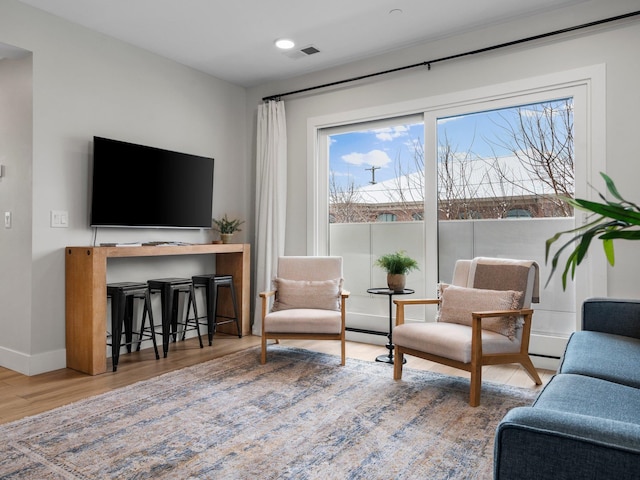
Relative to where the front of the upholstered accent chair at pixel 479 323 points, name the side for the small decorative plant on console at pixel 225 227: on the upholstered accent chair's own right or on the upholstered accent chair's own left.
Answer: on the upholstered accent chair's own right

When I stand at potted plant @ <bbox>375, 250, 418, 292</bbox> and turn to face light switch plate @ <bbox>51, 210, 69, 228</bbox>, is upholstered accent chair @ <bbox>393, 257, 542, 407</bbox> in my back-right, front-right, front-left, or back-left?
back-left

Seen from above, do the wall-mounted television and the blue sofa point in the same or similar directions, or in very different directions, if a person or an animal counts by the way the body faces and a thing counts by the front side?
very different directions

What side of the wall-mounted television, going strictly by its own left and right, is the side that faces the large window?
front

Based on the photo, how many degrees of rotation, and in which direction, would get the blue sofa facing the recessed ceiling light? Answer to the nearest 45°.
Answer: approximately 45° to its right

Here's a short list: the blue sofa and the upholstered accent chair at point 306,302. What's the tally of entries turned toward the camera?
1

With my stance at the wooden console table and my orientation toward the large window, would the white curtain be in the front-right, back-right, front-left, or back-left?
front-left

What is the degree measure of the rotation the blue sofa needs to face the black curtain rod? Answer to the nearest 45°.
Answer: approximately 90° to its right

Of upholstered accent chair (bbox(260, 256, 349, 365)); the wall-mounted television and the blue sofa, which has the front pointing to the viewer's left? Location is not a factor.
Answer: the blue sofa

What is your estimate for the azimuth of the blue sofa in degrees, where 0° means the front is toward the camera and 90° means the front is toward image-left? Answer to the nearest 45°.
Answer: approximately 90°

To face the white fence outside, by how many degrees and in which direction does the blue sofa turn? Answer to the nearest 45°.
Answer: approximately 90° to its right

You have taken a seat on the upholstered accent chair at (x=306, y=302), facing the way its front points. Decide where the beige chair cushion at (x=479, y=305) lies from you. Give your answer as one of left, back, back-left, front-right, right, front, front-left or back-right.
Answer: front-left

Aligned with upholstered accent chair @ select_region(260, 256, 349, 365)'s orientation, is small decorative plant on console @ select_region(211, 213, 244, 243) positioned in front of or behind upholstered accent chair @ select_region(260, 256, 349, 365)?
behind

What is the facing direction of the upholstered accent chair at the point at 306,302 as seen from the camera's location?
facing the viewer

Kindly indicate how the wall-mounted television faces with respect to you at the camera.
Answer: facing the viewer and to the right of the viewer

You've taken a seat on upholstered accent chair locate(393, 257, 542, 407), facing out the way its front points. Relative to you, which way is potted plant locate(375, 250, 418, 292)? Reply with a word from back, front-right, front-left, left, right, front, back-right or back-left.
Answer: right
